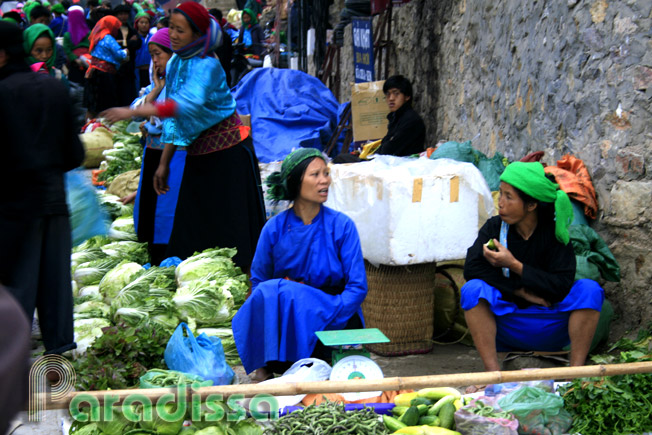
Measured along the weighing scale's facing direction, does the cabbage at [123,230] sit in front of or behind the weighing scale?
behind

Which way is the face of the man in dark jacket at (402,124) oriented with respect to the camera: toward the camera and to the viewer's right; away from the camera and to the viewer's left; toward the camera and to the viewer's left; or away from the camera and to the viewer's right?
toward the camera and to the viewer's left

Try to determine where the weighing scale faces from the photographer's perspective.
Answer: facing the viewer

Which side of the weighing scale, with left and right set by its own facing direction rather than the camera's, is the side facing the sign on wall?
back

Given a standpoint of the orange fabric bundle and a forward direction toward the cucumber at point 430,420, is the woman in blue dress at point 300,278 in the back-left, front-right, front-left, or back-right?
front-right

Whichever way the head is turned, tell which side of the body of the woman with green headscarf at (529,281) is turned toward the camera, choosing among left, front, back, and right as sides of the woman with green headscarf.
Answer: front

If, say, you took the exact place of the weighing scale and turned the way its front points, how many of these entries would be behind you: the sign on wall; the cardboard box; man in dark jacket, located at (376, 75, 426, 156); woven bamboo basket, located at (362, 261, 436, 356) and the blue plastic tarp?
5

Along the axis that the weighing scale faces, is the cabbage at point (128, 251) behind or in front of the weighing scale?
behind

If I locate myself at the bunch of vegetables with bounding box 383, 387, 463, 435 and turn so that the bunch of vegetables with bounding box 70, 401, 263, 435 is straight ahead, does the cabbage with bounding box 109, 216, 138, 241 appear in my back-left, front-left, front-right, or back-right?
front-right

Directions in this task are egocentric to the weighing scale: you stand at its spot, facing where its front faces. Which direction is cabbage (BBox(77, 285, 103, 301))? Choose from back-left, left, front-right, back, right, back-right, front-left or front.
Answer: back-right

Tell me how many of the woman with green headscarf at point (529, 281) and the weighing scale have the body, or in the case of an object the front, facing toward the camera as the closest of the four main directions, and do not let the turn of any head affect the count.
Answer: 2

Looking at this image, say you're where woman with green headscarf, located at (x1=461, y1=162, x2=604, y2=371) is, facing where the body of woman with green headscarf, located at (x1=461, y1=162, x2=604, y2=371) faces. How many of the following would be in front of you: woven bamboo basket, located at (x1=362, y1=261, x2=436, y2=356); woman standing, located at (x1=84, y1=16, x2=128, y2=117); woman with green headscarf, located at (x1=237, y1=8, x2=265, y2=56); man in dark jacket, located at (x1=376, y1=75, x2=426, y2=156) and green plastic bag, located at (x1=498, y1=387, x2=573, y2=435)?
1

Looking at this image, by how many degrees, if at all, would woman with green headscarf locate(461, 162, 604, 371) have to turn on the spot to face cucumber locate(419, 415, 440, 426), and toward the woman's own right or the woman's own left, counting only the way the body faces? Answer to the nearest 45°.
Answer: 0° — they already face it
